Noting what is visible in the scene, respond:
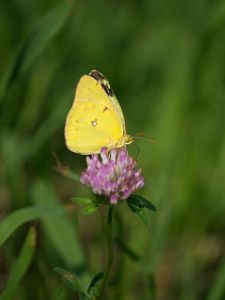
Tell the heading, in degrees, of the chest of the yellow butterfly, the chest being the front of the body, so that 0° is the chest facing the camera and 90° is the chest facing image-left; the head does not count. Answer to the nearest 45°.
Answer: approximately 270°

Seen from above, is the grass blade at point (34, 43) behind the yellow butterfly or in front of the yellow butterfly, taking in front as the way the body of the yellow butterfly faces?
behind
